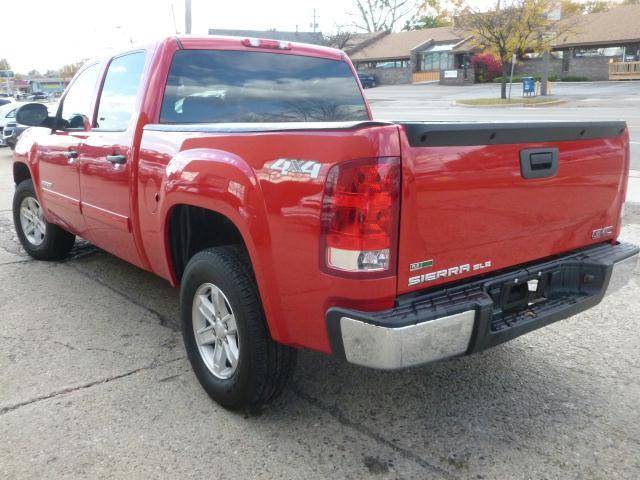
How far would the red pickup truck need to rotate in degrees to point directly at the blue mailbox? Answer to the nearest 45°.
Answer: approximately 45° to its right

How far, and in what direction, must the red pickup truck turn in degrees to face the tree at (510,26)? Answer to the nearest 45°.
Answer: approximately 45° to its right

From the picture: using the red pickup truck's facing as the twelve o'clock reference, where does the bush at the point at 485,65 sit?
The bush is roughly at 2 o'clock from the red pickup truck.

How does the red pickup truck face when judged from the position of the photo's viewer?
facing away from the viewer and to the left of the viewer

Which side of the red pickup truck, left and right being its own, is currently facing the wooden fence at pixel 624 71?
right

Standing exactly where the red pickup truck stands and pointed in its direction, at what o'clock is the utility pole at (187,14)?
The utility pole is roughly at 1 o'clock from the red pickup truck.

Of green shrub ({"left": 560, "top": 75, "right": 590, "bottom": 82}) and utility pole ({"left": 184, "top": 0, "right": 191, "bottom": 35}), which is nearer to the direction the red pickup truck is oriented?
the utility pole

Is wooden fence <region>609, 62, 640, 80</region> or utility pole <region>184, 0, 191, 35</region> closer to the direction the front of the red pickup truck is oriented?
the utility pole
